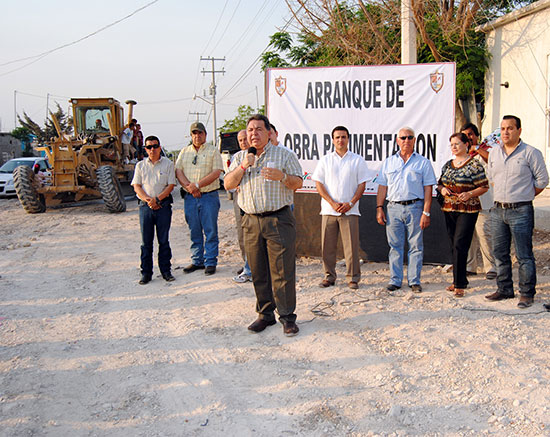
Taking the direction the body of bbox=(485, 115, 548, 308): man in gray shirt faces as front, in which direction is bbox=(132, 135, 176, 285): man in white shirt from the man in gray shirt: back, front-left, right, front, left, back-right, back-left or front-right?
front-right

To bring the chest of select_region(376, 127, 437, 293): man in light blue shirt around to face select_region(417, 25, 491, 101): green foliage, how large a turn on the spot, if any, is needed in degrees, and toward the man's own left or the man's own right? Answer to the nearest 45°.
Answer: approximately 180°

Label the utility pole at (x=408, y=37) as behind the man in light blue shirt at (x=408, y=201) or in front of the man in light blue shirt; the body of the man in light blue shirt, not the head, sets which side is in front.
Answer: behind

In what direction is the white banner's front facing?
toward the camera

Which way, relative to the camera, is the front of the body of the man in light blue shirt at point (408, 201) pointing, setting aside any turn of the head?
toward the camera

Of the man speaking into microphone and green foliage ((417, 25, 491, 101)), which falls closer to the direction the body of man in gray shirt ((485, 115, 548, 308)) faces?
the man speaking into microphone

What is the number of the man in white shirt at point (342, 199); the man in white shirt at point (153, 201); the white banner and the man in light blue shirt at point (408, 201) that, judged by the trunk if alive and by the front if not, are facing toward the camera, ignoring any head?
4

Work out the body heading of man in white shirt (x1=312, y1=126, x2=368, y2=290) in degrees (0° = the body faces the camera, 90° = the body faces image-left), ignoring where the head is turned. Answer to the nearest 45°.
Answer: approximately 0°

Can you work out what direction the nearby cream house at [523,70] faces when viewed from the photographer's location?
facing the viewer and to the left of the viewer

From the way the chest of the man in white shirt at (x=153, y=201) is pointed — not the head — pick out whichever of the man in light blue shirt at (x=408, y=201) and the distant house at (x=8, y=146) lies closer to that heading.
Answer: the man in light blue shirt

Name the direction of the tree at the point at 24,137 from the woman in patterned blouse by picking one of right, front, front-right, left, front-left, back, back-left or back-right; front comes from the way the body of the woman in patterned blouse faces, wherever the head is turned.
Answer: right
